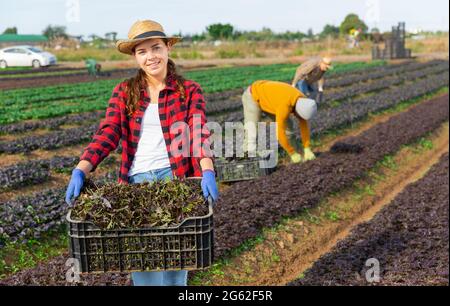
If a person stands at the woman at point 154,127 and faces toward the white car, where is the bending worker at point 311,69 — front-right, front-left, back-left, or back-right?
front-right

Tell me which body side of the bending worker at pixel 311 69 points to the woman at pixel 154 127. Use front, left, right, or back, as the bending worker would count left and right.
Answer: right

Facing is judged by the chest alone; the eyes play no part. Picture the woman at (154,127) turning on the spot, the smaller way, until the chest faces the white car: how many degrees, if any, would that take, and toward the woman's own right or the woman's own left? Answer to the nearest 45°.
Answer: approximately 180°

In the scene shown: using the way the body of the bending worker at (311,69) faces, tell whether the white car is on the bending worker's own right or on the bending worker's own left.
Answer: on the bending worker's own left

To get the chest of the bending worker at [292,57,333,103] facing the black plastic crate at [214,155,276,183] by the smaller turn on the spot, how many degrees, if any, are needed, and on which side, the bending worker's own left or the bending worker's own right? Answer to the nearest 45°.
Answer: approximately 135° to the bending worker's own right

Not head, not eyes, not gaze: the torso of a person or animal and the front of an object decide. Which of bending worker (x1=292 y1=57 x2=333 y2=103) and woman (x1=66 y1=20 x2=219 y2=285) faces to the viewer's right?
the bending worker

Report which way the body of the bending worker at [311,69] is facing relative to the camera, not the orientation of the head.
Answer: to the viewer's right

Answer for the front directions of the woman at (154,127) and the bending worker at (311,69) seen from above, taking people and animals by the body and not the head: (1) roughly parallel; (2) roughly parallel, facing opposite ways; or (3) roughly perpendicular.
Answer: roughly perpendicular

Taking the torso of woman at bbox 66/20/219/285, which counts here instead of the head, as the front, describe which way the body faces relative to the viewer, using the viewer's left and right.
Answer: facing the viewer

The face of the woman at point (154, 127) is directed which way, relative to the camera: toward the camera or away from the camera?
toward the camera

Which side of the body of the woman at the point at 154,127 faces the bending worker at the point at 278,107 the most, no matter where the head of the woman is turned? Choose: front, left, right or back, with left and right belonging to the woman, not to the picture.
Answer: back

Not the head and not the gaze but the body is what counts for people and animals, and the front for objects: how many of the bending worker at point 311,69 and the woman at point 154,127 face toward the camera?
1
